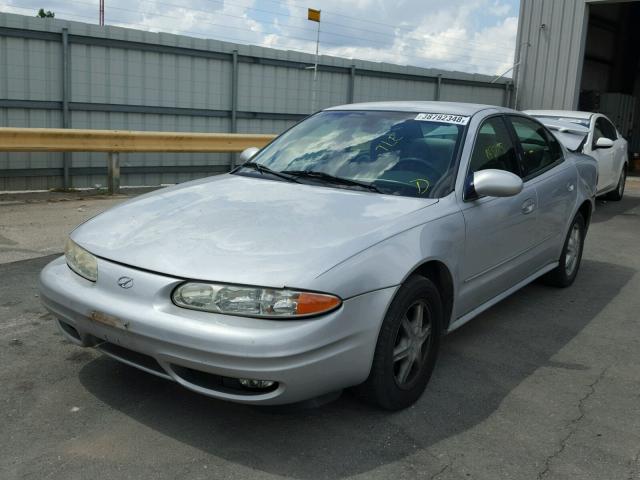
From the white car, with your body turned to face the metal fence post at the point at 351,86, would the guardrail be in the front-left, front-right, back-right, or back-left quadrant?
front-left

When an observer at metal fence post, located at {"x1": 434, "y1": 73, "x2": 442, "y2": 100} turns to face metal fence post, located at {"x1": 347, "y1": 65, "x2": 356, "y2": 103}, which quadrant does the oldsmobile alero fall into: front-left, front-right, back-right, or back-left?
front-left

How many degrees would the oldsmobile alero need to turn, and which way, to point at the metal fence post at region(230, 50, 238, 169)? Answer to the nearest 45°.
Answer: approximately 135° to its right

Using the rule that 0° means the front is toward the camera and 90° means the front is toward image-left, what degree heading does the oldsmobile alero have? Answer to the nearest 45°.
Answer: approximately 45°

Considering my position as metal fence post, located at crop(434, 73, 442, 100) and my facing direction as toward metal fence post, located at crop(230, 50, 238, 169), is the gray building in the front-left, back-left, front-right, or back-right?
back-left

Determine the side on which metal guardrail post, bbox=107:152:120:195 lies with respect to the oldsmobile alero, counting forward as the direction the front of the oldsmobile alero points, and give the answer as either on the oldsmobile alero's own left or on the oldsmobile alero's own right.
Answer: on the oldsmobile alero's own right

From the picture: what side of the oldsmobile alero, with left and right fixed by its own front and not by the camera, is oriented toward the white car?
back

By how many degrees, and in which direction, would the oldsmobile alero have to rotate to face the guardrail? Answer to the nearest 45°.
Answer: approximately 90° to its right

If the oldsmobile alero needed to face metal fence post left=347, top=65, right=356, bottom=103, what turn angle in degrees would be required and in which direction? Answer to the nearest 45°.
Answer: approximately 135° to its right

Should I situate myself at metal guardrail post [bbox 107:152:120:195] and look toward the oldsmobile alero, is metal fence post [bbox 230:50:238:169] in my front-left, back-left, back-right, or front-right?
back-left

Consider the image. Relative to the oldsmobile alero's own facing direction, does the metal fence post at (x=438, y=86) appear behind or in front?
behind
